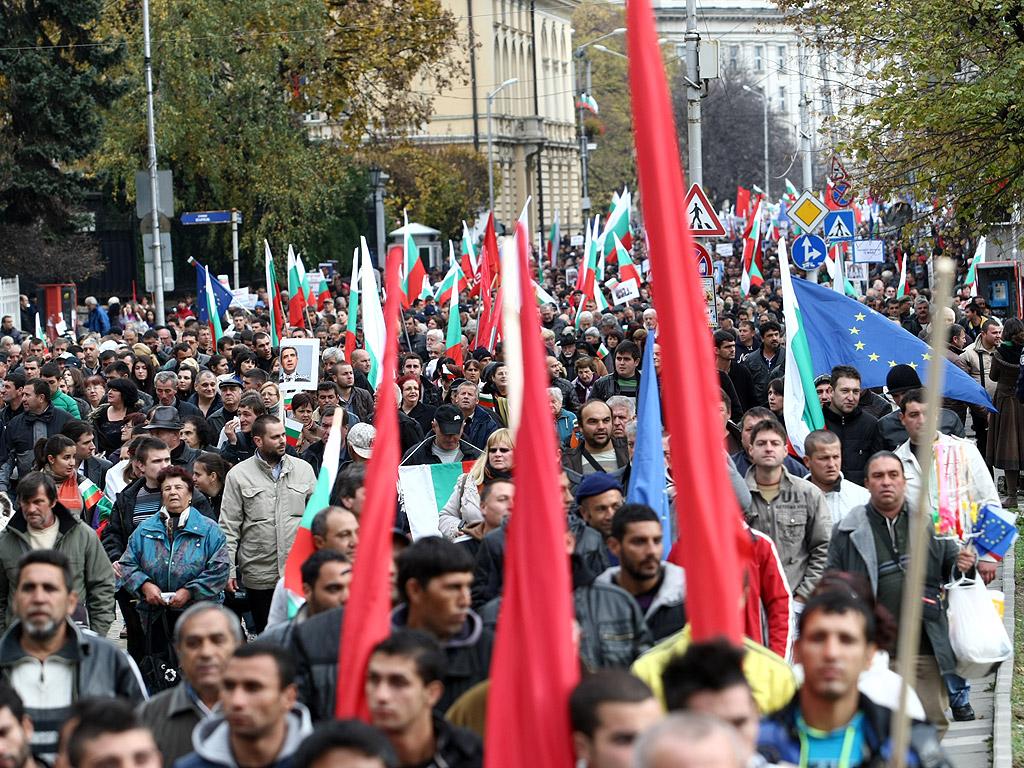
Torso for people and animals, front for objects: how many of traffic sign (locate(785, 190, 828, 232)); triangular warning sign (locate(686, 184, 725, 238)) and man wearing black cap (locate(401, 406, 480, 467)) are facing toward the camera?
3

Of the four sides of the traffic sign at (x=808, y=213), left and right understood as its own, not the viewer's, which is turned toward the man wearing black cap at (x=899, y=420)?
front

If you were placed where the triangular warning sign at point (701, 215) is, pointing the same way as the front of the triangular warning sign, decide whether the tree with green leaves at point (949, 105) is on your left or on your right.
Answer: on your left

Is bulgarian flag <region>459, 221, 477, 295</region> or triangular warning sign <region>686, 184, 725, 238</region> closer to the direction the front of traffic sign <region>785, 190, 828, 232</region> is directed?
the triangular warning sign

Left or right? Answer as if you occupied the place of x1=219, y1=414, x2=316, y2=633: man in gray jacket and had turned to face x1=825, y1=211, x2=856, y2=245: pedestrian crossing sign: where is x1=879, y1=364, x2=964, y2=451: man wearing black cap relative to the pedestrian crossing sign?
right
